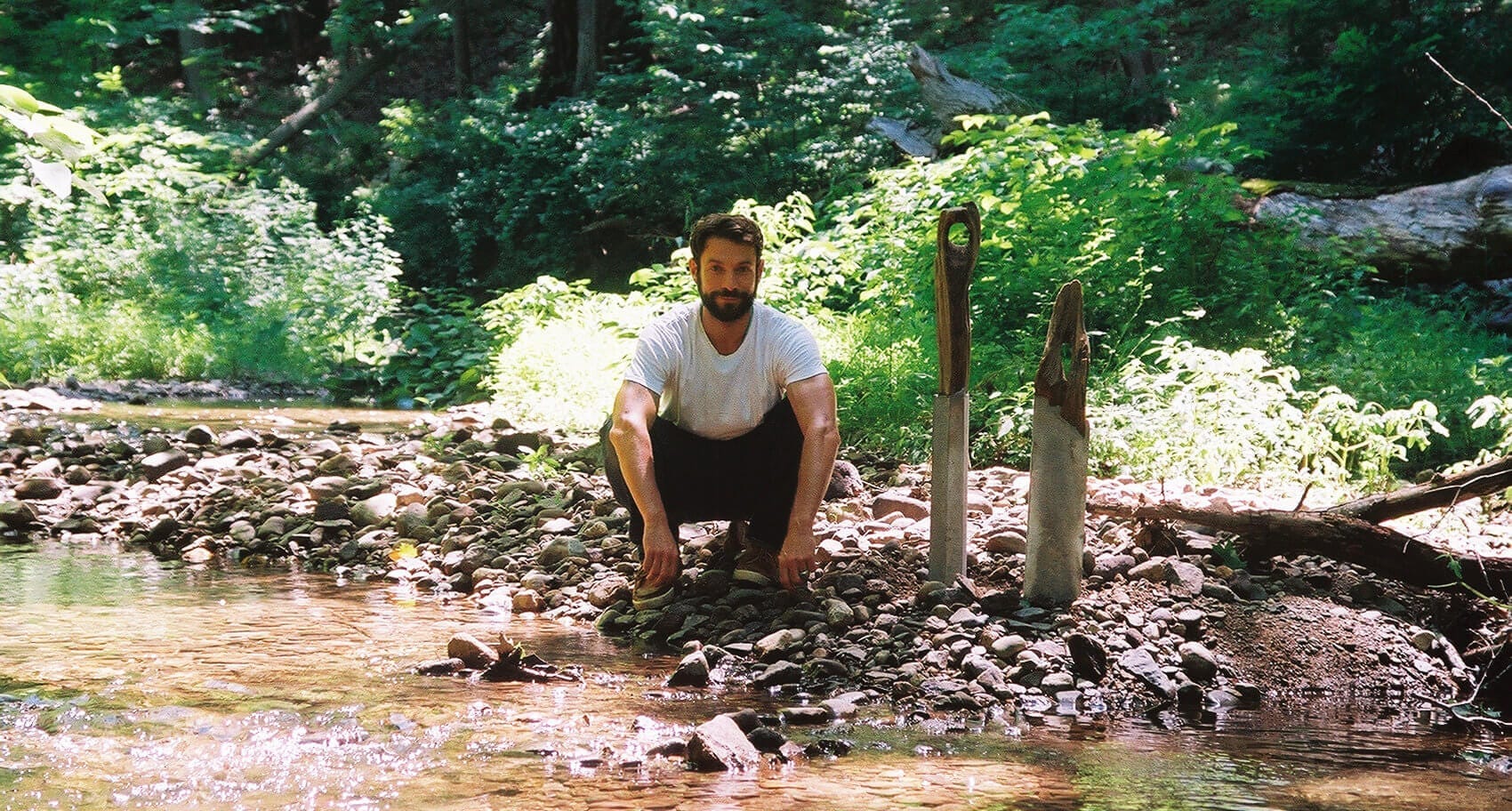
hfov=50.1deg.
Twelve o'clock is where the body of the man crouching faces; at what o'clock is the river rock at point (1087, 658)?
The river rock is roughly at 10 o'clock from the man crouching.

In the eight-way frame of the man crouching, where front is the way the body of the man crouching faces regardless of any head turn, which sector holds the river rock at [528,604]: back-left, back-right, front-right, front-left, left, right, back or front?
front-right

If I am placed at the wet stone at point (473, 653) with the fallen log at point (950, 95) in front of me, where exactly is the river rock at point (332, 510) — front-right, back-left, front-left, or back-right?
front-left

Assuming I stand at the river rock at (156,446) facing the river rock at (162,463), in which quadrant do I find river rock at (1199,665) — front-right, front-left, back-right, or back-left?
front-left

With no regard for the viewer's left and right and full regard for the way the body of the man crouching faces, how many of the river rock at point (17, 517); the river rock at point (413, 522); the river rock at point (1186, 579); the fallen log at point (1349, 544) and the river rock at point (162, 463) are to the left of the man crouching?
2

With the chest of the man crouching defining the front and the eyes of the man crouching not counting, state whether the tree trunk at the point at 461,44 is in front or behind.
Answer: behind

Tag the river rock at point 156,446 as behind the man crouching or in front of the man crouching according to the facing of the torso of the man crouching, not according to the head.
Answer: behind

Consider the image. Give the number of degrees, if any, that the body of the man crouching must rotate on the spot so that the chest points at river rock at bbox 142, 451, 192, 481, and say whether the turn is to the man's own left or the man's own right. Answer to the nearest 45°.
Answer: approximately 135° to the man's own right

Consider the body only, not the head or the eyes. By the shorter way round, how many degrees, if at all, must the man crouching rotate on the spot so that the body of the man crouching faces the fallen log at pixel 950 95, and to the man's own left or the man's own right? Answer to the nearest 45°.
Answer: approximately 180°

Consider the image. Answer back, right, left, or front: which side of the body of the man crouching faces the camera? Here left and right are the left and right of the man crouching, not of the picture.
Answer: front

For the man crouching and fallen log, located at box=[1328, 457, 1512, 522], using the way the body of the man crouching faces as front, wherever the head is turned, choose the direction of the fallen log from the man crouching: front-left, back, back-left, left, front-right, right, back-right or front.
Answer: left

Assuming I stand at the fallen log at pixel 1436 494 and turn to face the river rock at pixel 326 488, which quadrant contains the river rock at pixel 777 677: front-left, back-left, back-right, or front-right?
front-left

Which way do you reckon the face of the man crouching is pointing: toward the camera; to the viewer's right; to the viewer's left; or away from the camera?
toward the camera

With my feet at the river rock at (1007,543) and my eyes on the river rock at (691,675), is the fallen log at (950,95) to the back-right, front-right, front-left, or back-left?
back-right
